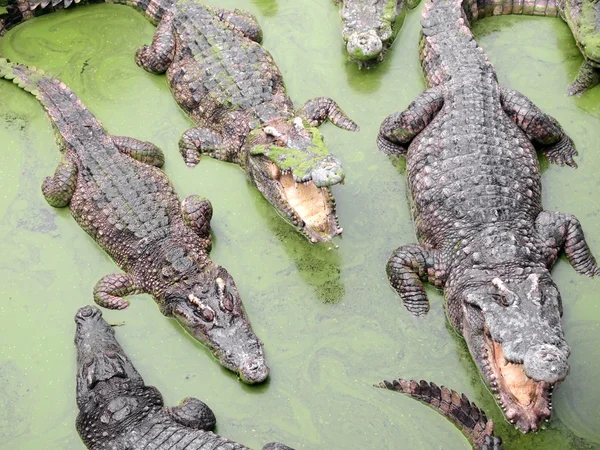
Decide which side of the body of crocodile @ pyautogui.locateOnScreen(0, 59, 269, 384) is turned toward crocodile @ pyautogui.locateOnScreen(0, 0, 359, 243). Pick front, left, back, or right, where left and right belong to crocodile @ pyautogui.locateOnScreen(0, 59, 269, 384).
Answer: left

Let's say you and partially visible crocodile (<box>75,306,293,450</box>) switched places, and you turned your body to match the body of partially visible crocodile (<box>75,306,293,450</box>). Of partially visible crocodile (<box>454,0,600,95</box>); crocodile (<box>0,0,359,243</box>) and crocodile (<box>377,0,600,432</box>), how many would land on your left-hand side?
0

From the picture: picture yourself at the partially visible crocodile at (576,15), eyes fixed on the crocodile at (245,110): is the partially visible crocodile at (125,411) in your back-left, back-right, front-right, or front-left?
front-left

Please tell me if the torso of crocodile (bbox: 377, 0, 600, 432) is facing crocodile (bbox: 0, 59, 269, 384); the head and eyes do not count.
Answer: no

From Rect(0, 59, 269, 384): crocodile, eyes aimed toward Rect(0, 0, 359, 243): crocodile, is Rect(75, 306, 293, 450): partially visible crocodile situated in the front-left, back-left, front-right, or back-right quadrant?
back-right

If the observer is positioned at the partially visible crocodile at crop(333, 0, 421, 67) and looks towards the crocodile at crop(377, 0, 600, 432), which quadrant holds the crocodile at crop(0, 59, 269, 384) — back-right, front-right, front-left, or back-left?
front-right

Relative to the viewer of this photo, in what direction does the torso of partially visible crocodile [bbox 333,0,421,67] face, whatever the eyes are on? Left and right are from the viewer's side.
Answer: facing the viewer

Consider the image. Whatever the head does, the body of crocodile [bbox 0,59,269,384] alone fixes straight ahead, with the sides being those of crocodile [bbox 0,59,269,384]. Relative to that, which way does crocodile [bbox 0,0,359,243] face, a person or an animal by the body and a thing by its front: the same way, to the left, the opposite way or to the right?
the same way

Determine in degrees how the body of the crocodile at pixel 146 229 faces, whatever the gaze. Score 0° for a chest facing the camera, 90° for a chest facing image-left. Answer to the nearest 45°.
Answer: approximately 315°

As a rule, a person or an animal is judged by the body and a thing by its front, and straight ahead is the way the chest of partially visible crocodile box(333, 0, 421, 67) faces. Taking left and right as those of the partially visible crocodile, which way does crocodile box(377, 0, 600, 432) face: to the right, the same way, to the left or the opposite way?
the same way

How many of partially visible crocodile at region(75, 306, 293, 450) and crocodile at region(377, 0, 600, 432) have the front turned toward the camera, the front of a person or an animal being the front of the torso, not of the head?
1

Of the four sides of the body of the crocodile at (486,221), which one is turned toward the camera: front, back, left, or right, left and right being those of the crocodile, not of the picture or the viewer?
front

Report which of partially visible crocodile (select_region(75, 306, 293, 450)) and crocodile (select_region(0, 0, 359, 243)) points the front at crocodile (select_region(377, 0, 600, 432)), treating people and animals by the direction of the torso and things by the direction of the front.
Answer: crocodile (select_region(0, 0, 359, 243))

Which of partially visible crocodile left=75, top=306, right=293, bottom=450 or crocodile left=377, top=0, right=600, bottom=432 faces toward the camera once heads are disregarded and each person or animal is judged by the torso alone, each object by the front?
the crocodile

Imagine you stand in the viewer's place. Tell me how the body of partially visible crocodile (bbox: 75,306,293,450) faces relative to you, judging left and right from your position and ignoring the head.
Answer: facing away from the viewer and to the left of the viewer

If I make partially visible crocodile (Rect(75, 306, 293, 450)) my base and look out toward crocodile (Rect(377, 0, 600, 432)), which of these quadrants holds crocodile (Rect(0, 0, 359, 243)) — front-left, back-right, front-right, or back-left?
front-left

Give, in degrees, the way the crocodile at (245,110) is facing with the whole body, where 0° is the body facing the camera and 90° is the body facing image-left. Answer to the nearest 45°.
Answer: approximately 315°

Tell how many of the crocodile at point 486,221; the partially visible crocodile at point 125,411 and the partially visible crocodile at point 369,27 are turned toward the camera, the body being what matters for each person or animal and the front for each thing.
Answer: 2

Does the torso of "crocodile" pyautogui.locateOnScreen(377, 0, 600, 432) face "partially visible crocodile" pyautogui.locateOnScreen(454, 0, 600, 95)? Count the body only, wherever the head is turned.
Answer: no

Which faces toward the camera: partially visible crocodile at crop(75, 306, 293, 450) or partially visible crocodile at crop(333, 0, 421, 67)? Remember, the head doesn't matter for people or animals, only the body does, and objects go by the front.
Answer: partially visible crocodile at crop(333, 0, 421, 67)
